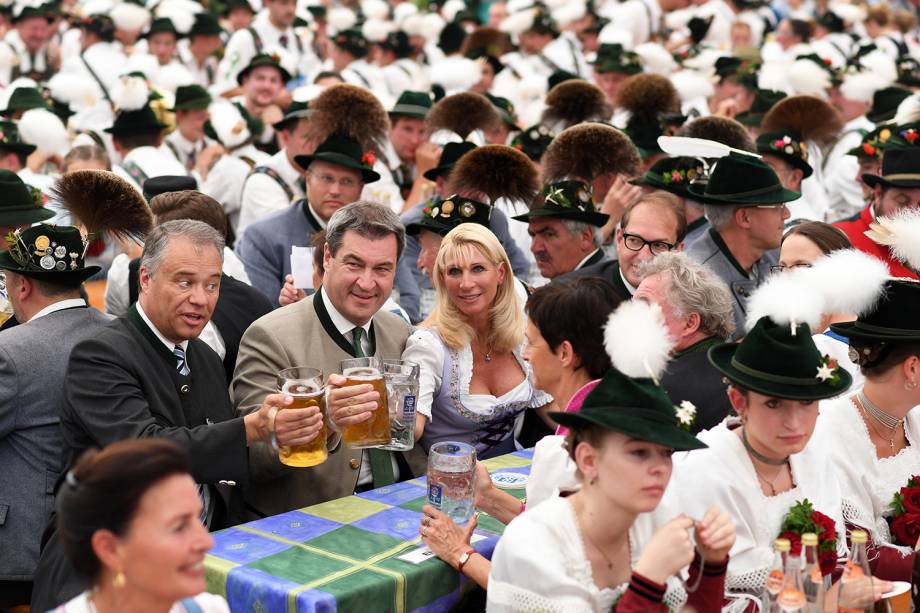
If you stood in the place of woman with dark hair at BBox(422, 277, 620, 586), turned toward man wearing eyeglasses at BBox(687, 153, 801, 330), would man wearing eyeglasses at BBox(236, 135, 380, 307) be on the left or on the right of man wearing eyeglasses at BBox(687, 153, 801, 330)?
left

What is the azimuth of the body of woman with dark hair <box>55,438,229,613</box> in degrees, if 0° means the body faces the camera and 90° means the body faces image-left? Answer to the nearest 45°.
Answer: approximately 270°

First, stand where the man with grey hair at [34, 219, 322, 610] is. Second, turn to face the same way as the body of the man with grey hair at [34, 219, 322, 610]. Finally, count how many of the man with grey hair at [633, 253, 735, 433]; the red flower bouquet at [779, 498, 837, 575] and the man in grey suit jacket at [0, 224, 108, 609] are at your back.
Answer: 1

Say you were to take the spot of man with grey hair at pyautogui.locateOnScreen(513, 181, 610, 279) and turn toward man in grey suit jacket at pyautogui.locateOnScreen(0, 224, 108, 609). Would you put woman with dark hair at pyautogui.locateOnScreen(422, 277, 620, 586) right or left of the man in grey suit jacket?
left

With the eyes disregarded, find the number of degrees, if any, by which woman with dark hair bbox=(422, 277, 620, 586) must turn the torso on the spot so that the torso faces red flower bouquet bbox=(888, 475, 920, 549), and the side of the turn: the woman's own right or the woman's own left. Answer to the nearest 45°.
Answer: approximately 180°

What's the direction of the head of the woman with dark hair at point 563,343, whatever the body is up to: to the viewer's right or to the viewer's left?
to the viewer's left

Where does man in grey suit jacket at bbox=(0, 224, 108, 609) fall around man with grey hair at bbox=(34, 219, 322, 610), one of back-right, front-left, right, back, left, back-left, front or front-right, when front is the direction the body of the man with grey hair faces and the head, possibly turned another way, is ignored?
back

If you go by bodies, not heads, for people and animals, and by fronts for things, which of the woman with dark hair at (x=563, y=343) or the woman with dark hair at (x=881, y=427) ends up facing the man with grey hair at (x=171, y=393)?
the woman with dark hair at (x=563, y=343)

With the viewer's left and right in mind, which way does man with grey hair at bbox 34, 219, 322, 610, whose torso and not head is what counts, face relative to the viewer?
facing the viewer and to the right of the viewer

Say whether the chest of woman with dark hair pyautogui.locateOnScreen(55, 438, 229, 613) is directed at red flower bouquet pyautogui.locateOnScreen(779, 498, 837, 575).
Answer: yes

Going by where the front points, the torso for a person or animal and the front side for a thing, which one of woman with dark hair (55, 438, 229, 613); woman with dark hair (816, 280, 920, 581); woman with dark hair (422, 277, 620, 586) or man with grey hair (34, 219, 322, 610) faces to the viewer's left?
woman with dark hair (422, 277, 620, 586)

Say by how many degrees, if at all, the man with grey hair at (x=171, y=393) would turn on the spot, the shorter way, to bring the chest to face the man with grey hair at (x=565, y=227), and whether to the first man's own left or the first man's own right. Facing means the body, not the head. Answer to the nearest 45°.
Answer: approximately 90° to the first man's own left

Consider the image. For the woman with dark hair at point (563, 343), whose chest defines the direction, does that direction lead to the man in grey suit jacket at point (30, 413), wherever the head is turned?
yes

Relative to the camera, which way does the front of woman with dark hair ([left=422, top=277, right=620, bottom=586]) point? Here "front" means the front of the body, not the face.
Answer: to the viewer's left
